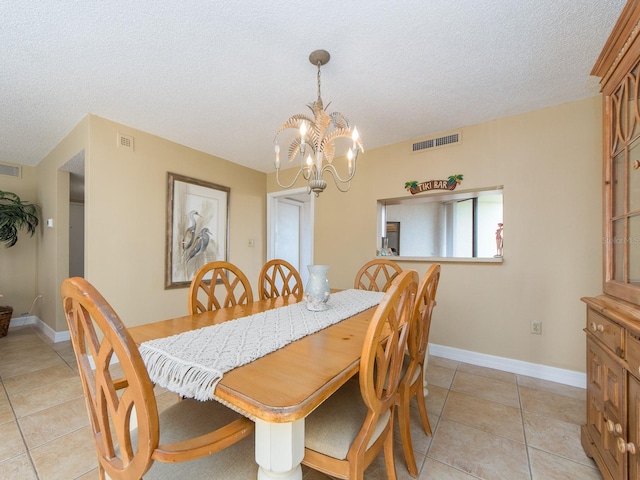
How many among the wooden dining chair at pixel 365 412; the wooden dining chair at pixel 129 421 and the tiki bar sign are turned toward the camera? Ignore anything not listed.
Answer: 1

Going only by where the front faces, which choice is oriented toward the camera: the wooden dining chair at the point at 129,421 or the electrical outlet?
the electrical outlet

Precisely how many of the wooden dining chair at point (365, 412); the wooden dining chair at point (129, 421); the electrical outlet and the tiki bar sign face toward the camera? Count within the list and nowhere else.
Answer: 2

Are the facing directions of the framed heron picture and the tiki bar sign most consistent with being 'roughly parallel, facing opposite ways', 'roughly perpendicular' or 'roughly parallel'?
roughly perpendicular

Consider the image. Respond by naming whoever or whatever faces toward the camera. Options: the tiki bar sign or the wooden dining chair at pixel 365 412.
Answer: the tiki bar sign

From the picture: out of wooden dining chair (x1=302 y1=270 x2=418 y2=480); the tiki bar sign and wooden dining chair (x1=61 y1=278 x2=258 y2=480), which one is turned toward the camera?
the tiki bar sign

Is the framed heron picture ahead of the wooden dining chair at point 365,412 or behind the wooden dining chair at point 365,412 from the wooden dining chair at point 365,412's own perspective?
ahead

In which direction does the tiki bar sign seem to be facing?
toward the camera

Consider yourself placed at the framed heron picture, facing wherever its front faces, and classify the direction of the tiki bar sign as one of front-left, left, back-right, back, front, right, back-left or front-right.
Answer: front

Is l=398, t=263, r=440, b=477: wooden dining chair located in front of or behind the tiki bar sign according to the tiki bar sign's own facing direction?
in front

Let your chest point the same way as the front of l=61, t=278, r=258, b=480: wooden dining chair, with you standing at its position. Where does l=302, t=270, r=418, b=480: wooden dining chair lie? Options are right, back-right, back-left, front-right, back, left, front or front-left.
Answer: front-right

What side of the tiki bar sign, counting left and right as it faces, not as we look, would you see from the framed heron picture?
right

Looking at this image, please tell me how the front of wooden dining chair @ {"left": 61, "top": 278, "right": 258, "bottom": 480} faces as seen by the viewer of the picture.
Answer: facing away from the viewer and to the right of the viewer

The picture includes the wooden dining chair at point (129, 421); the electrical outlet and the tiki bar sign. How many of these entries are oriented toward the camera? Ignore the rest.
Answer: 2

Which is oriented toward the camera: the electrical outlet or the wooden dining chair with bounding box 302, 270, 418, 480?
the electrical outlet

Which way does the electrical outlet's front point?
toward the camera

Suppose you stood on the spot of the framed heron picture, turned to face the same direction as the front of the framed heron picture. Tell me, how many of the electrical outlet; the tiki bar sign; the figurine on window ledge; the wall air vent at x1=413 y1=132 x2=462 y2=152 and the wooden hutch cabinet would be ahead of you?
5
